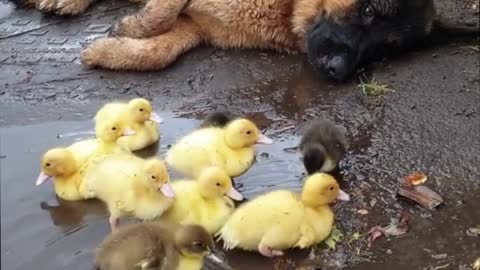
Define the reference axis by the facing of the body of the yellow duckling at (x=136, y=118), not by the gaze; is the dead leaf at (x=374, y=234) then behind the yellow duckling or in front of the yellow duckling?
in front

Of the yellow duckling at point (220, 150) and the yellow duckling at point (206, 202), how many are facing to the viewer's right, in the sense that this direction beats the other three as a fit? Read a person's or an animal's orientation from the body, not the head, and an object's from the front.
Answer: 2

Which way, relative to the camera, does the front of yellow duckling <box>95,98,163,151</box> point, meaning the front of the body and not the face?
to the viewer's right

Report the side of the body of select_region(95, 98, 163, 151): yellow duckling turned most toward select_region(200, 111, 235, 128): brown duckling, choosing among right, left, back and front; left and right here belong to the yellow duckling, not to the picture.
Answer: front

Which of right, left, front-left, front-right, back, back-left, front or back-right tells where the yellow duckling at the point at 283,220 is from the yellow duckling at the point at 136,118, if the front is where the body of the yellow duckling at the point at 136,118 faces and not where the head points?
front-right

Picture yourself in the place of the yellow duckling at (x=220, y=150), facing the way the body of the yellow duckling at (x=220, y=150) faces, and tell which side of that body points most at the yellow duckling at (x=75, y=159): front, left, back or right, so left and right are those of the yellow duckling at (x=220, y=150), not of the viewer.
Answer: back

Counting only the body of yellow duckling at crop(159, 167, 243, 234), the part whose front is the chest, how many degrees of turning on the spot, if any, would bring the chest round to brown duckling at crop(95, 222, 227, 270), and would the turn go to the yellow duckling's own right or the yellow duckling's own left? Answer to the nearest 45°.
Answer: approximately 135° to the yellow duckling's own right

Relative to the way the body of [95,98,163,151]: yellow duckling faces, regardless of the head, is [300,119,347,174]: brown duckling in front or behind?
in front

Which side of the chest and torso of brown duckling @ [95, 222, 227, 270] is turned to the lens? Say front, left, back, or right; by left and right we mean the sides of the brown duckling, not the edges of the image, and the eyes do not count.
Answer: right

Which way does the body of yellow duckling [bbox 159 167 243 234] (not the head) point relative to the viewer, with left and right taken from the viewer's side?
facing to the right of the viewer

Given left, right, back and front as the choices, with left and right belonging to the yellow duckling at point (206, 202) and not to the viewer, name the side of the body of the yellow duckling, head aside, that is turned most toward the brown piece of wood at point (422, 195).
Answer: front

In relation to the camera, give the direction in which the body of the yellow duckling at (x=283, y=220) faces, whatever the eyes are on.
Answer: to the viewer's right

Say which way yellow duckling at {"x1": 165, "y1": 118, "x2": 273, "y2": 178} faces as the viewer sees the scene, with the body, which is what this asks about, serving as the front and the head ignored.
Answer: to the viewer's right

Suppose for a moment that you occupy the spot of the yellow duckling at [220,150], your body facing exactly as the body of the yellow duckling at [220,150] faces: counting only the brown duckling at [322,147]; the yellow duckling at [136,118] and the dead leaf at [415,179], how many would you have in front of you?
2
